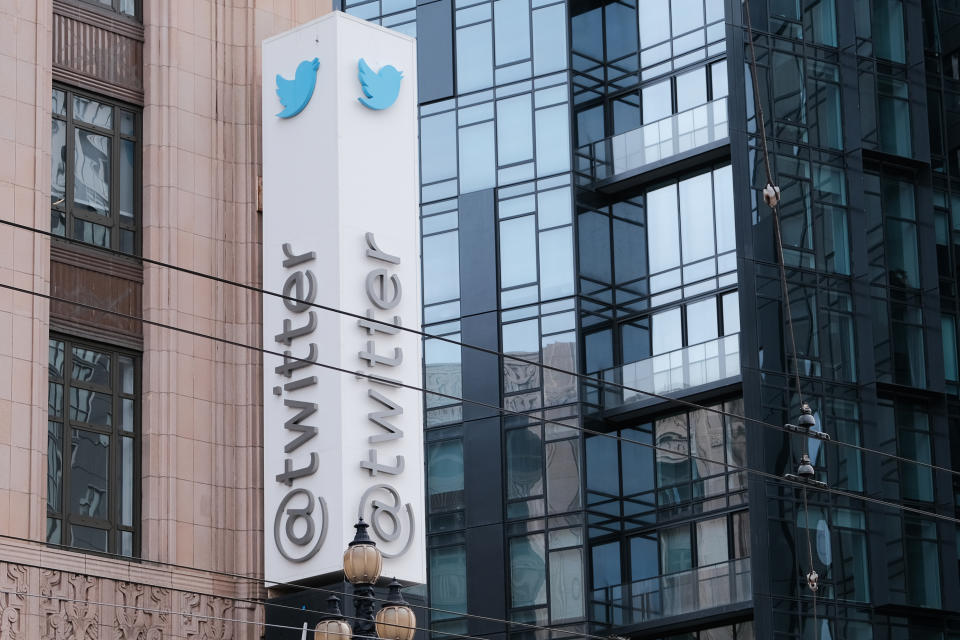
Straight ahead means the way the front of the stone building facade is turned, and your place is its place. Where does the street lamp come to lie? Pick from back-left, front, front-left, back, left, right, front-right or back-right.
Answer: front

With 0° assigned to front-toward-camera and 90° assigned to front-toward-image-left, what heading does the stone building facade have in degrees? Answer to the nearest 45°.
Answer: approximately 315°

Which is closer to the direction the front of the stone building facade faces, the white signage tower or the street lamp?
the street lamp

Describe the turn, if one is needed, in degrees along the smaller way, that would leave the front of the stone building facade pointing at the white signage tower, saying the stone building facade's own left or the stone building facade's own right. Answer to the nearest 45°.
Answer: approximately 45° to the stone building facade's own left
